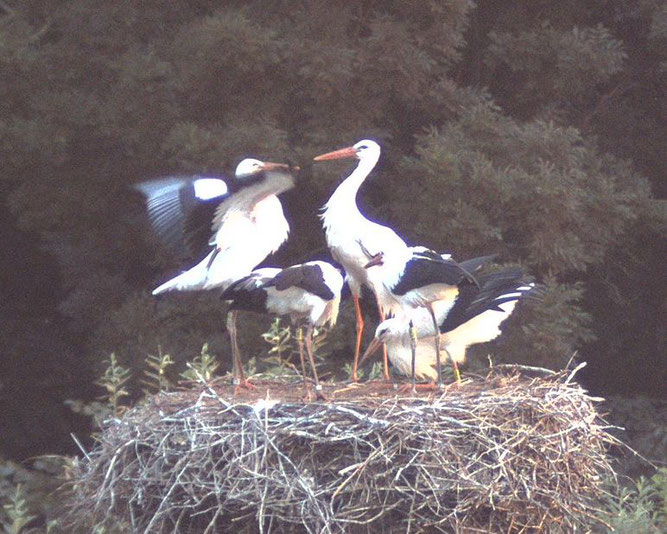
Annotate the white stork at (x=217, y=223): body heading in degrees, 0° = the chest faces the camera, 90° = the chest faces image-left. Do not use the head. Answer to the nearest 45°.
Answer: approximately 270°

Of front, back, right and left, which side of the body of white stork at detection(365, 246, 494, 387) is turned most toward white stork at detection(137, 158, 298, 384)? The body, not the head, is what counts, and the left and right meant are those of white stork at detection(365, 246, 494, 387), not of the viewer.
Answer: front

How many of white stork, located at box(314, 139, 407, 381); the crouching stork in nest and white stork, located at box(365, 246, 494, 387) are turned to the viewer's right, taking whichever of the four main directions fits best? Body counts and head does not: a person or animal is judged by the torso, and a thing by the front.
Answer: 0

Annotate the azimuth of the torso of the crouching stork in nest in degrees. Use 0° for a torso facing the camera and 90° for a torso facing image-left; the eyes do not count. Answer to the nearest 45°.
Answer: approximately 90°

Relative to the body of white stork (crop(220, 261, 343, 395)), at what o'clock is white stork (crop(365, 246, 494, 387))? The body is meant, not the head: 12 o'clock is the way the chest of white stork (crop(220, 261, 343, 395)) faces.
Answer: white stork (crop(365, 246, 494, 387)) is roughly at 12 o'clock from white stork (crop(220, 261, 343, 395)).

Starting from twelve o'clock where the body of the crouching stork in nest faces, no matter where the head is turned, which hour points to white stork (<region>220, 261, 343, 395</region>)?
The white stork is roughly at 11 o'clock from the crouching stork in nest.

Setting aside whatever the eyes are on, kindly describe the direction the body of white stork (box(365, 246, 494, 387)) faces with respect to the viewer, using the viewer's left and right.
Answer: facing to the left of the viewer

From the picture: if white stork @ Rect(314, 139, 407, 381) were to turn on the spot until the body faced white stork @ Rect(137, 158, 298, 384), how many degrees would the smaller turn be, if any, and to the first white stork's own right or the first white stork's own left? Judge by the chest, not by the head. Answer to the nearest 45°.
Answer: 0° — it already faces it

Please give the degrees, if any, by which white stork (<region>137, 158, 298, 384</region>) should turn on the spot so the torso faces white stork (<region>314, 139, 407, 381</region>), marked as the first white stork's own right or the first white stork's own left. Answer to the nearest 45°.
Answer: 0° — it already faces it

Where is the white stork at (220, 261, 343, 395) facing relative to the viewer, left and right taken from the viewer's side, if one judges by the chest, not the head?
facing to the right of the viewer

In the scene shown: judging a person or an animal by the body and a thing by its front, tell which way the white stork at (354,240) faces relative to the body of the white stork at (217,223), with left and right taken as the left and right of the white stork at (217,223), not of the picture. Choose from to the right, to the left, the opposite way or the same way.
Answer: the opposite way

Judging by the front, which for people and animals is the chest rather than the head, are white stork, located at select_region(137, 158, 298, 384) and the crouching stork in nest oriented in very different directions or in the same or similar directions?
very different directions

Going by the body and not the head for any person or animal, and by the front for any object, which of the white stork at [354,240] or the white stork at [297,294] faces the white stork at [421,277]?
the white stork at [297,294]

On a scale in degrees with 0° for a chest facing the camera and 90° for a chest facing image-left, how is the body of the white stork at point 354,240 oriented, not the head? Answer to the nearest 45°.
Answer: approximately 90°

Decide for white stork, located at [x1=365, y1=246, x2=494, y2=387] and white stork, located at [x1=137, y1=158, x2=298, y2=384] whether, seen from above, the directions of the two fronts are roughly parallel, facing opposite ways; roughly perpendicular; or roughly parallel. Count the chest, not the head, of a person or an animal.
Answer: roughly parallel, facing opposite ways
